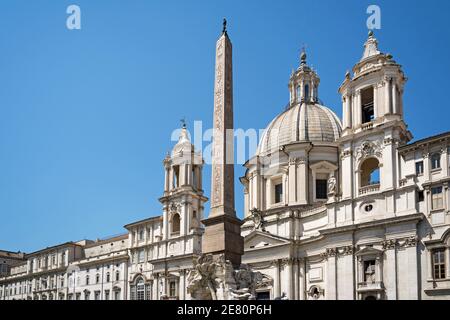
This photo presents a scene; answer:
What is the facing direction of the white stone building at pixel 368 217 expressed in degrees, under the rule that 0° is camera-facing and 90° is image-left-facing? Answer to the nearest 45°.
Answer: approximately 45°
